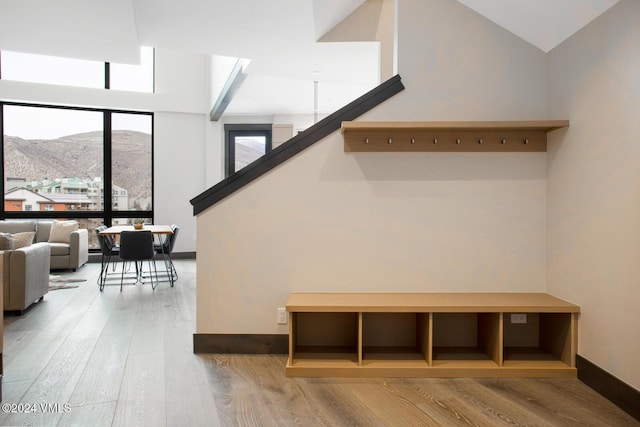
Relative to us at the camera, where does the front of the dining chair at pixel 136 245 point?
facing away from the viewer

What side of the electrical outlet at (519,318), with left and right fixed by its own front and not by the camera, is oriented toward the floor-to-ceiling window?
right

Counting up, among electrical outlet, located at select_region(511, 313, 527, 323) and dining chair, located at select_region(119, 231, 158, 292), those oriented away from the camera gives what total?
1

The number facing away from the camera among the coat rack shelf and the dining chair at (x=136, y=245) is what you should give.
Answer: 1

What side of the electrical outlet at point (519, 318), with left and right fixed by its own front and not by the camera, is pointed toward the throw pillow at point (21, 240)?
right

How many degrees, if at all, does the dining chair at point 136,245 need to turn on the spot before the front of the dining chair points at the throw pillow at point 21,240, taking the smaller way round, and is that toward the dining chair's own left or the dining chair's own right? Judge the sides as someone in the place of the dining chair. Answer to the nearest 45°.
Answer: approximately 135° to the dining chair's own left

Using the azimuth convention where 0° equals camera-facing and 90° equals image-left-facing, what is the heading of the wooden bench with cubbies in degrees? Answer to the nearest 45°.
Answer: approximately 0°

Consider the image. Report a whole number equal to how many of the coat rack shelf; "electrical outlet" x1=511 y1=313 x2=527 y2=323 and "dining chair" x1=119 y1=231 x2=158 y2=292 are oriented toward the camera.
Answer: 2

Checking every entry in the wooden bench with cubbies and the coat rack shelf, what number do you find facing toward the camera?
2
